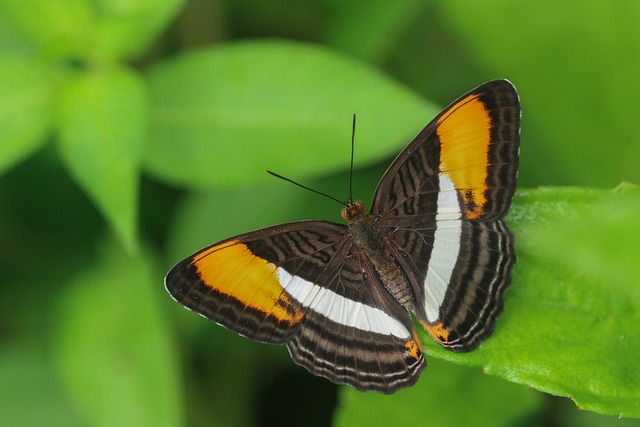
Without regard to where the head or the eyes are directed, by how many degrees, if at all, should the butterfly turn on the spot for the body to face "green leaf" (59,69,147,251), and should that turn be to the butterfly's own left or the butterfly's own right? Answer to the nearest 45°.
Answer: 0° — it already faces it

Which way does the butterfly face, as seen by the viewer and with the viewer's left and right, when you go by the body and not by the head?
facing away from the viewer and to the left of the viewer

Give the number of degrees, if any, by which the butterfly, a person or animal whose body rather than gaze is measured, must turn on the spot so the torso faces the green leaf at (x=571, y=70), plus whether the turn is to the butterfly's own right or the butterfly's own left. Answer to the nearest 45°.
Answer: approximately 90° to the butterfly's own right

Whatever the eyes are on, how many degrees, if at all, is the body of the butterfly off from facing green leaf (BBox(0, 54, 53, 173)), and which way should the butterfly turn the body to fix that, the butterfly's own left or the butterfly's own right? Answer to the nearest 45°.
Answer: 0° — it already faces it

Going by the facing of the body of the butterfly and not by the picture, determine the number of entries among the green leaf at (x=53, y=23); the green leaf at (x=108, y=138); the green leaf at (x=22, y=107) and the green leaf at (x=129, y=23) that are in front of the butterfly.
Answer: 4

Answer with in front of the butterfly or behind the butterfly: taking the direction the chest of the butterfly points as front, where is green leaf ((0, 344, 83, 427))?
in front
